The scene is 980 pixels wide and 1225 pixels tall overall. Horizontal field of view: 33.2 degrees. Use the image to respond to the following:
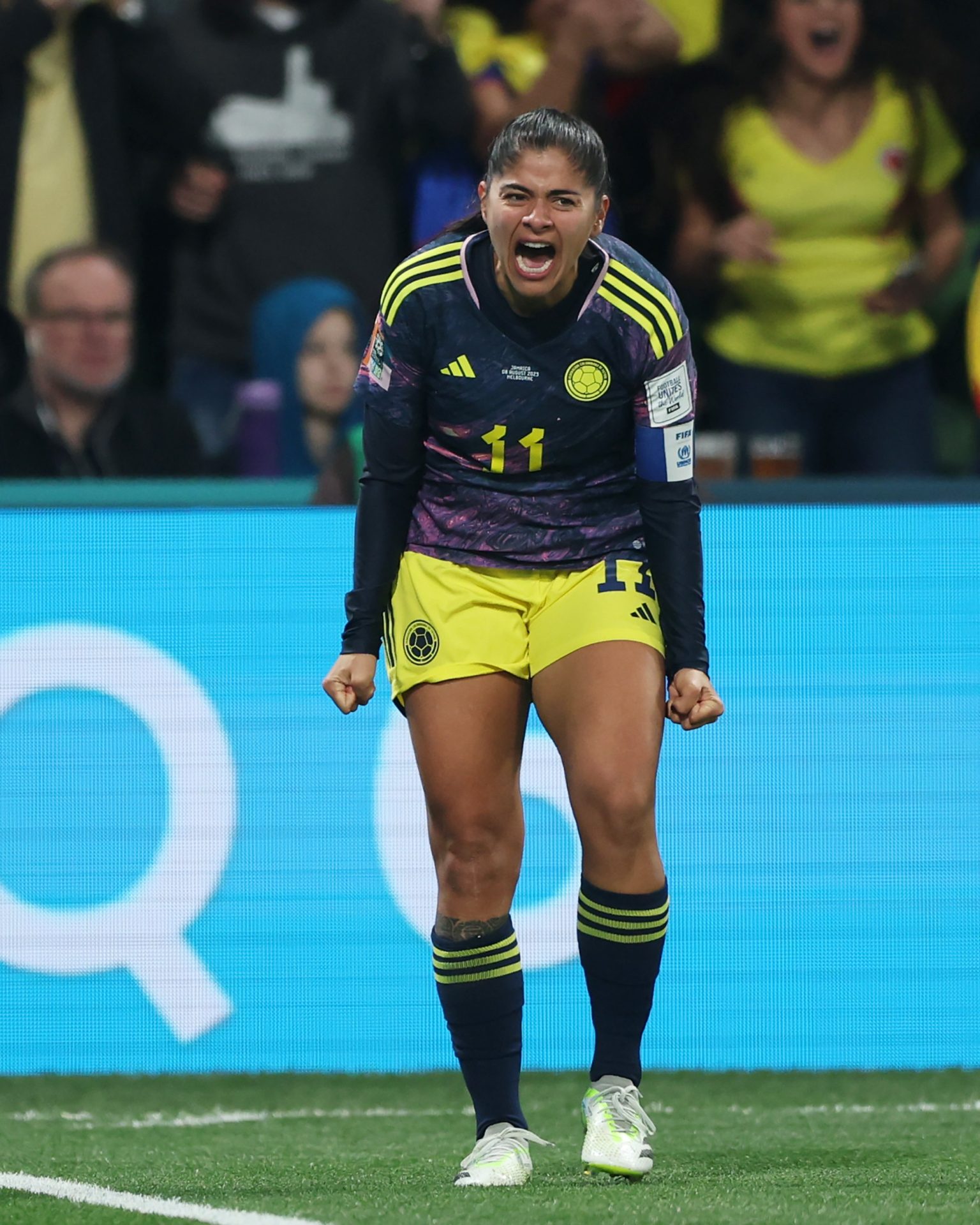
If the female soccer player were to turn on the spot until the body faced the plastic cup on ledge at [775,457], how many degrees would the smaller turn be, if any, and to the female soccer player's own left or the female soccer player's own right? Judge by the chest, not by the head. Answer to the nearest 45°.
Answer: approximately 180°

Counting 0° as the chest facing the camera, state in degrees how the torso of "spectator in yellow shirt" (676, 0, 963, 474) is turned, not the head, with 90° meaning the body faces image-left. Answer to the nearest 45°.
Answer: approximately 0°

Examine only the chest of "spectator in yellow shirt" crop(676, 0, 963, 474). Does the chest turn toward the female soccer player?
yes

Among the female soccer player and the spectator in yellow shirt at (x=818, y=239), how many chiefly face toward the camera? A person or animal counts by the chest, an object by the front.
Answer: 2

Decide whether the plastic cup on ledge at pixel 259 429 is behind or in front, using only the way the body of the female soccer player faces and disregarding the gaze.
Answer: behind

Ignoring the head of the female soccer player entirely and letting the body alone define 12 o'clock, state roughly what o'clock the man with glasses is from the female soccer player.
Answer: The man with glasses is roughly at 5 o'clock from the female soccer player.

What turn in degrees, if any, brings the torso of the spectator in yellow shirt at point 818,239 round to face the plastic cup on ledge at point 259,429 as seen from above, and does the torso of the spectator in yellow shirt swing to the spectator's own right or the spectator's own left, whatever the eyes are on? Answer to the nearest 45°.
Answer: approximately 90° to the spectator's own right
